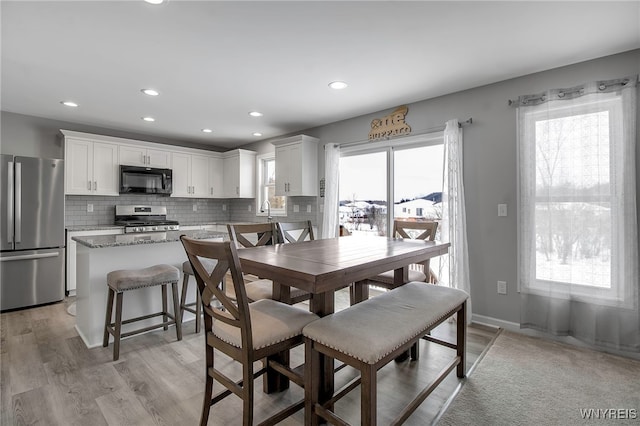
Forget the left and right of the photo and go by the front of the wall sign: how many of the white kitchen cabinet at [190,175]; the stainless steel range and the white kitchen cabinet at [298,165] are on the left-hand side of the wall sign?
0

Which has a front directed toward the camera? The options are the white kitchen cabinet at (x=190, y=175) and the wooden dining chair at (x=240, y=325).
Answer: the white kitchen cabinet

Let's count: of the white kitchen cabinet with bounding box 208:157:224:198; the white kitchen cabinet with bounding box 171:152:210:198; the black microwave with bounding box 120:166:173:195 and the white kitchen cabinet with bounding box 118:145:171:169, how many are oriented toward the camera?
4

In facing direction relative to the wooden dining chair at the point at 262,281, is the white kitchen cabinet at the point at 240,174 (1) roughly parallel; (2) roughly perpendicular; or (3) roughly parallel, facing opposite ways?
roughly perpendicular

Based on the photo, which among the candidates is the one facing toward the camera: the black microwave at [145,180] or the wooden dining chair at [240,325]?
the black microwave

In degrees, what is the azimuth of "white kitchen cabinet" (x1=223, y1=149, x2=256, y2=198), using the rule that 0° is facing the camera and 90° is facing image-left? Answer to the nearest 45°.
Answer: approximately 45°

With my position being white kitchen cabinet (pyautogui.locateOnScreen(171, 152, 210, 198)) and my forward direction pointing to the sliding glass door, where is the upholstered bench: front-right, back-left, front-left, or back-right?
front-right

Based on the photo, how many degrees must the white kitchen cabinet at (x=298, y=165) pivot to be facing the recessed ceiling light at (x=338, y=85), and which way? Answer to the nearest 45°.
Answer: approximately 45° to its left

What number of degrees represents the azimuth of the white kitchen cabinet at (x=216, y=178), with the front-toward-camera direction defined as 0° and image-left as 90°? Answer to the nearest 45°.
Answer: approximately 0°

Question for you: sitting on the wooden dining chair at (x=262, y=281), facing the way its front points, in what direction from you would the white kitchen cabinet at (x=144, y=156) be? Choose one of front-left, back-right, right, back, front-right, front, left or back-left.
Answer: back

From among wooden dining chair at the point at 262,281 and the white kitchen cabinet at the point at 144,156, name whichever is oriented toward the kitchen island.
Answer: the white kitchen cabinet

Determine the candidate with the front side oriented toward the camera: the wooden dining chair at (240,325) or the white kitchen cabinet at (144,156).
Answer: the white kitchen cabinet

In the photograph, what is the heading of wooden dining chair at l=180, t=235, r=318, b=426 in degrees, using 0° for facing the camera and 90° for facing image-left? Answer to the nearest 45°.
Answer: approximately 225°

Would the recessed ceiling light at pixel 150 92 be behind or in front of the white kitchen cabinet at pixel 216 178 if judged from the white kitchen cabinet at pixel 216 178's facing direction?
in front

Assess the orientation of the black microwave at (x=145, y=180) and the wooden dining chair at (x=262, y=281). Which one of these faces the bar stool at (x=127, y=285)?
the black microwave

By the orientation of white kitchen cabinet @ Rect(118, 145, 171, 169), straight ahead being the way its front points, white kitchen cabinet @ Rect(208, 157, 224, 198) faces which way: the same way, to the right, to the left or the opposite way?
the same way

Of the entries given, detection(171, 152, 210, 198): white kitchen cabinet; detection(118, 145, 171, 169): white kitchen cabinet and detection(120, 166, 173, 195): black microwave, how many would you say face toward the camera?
3

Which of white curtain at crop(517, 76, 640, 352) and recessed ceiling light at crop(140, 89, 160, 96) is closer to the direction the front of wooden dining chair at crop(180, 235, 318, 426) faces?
the white curtain

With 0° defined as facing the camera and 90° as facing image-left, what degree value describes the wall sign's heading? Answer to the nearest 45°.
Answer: approximately 45°
